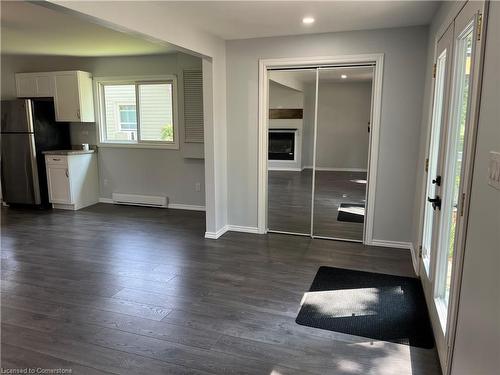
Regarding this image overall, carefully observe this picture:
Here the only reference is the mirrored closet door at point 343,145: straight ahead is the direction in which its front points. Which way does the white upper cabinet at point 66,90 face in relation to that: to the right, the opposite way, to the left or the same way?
the same way

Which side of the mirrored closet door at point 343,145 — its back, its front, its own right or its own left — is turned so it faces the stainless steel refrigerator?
right

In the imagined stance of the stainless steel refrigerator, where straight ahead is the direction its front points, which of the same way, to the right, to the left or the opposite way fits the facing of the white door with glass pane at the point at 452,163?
to the right

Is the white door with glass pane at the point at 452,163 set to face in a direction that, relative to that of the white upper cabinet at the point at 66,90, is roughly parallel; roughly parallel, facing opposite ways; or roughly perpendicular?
roughly perpendicular

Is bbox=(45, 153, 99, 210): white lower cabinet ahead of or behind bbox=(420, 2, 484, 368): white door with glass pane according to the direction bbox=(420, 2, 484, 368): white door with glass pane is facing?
ahead

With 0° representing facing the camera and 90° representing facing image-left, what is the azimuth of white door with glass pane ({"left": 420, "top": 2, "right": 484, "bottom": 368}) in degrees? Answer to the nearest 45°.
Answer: approximately 90°

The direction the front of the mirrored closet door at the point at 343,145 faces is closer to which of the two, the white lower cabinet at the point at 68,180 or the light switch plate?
the light switch plate

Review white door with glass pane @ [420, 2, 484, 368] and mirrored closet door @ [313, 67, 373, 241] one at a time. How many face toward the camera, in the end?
1

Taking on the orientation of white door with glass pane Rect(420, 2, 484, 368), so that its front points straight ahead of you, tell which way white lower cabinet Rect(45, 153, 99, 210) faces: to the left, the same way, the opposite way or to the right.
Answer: to the left

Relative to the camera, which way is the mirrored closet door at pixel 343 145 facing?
toward the camera

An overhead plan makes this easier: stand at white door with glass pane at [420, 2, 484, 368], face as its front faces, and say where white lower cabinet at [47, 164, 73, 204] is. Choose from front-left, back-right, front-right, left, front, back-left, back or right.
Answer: front

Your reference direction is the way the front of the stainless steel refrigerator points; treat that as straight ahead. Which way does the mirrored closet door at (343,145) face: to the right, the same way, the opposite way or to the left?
the same way

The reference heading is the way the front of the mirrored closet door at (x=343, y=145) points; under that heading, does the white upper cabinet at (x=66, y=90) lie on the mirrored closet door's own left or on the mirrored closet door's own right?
on the mirrored closet door's own right

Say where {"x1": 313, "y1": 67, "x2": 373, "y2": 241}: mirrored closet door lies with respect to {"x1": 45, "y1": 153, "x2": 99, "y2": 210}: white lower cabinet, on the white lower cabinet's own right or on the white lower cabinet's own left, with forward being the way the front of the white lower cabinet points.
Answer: on the white lower cabinet's own left
